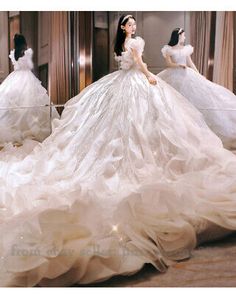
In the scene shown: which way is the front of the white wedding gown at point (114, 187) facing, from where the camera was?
facing away from the viewer and to the right of the viewer
